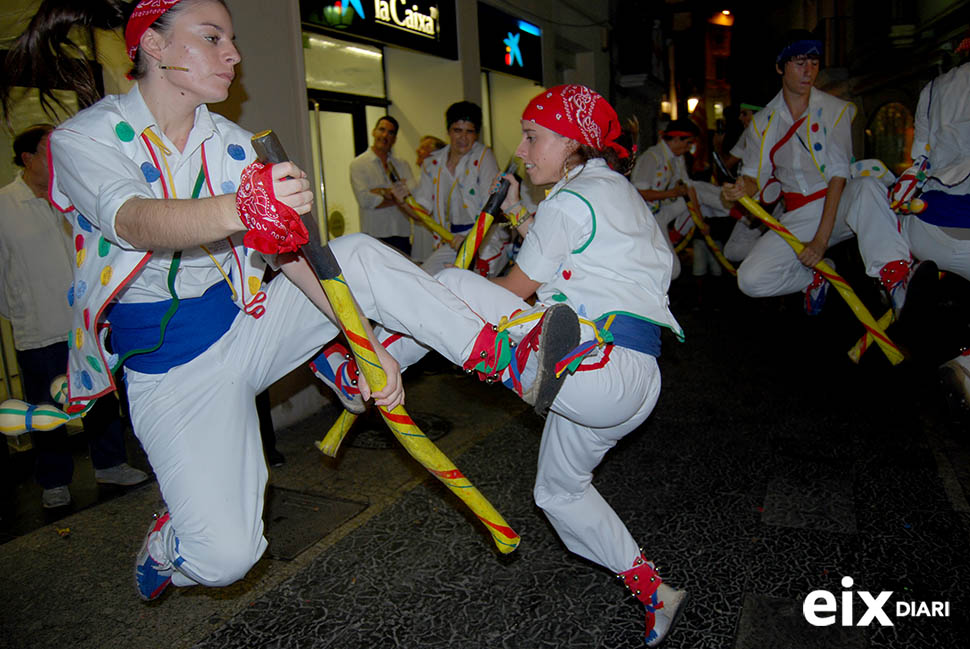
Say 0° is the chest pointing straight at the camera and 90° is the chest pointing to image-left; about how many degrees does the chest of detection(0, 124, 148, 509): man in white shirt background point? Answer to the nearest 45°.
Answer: approximately 315°

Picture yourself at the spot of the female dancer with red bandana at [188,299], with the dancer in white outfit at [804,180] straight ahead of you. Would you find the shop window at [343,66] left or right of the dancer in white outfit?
left

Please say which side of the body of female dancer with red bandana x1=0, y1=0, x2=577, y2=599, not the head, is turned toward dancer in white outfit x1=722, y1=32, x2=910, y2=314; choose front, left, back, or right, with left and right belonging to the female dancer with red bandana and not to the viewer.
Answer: left

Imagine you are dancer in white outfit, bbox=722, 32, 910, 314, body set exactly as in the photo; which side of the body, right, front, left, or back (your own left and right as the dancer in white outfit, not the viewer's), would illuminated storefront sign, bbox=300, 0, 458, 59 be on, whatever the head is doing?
right

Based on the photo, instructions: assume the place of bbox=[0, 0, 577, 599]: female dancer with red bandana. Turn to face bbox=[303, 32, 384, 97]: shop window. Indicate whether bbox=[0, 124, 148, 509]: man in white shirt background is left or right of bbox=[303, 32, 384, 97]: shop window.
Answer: left

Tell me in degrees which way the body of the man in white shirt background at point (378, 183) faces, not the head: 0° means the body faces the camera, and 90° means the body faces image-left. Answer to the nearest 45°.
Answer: approximately 315°

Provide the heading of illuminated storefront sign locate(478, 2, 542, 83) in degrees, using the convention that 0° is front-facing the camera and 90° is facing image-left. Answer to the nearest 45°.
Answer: approximately 315°

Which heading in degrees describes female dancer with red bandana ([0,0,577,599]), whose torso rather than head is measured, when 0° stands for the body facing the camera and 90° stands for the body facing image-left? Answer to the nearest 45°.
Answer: approximately 315°

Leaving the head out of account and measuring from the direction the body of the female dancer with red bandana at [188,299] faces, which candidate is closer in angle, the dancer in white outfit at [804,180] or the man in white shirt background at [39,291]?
the dancer in white outfit

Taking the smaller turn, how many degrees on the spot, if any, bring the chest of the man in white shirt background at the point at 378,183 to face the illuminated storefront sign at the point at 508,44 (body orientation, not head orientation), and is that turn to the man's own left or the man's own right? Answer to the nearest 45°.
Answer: approximately 90° to the man's own left

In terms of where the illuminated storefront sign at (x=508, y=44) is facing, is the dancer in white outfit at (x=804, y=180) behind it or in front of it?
in front

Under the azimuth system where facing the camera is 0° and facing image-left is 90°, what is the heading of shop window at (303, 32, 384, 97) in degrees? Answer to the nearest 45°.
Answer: approximately 315°

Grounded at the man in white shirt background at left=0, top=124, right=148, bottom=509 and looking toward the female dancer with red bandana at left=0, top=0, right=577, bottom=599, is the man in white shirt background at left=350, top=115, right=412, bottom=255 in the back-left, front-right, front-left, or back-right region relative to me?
back-left

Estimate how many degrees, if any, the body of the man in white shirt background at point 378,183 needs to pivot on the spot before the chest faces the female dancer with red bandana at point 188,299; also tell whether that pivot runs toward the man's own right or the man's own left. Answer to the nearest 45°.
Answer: approximately 45° to the man's own right
